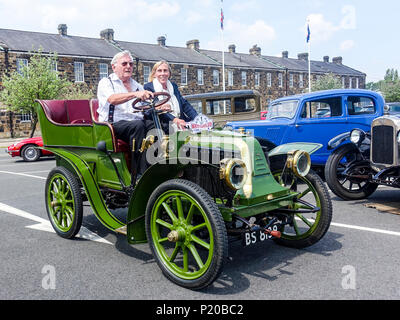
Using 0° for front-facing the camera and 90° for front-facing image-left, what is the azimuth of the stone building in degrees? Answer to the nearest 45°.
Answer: approximately 315°

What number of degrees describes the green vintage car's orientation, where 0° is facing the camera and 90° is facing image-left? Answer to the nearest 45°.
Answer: approximately 315°

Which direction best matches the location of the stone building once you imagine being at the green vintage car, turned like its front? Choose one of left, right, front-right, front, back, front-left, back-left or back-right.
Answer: back-left

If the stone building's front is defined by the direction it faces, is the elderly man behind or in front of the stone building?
in front

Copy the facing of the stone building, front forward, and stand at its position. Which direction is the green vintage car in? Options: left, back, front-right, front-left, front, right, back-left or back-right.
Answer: front-right

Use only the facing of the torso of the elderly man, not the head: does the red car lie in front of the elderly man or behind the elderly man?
behind

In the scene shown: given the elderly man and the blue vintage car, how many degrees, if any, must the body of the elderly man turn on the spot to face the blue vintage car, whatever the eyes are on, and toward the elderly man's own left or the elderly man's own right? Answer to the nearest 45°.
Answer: approximately 90° to the elderly man's own left

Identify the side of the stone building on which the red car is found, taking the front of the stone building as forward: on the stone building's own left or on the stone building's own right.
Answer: on the stone building's own right

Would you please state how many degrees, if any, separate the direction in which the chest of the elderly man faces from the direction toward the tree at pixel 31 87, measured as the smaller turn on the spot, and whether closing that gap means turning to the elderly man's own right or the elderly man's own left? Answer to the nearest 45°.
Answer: approximately 135° to the elderly man's own left

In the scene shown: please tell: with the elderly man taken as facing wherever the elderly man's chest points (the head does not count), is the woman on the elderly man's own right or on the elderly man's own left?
on the elderly man's own left
